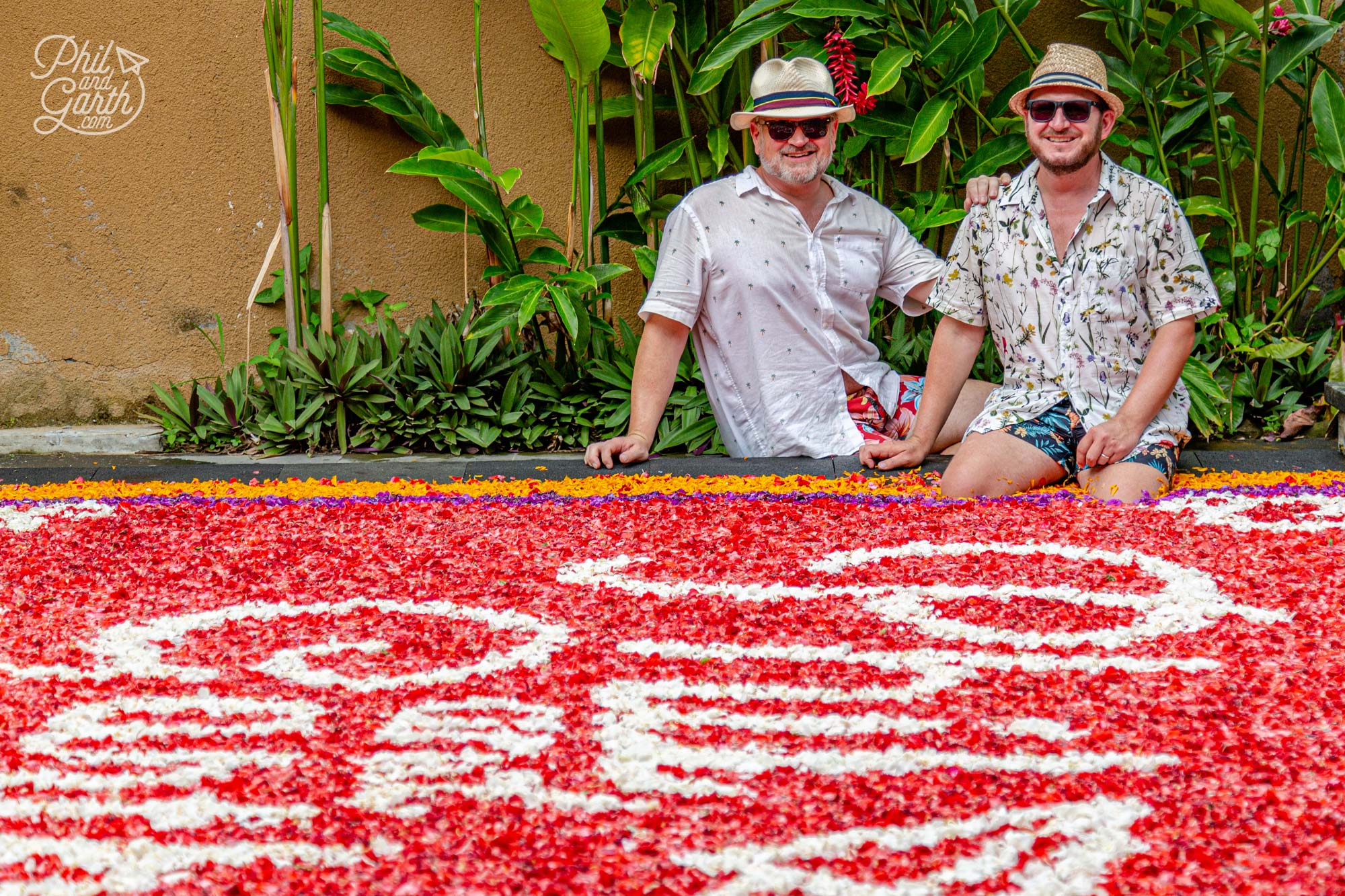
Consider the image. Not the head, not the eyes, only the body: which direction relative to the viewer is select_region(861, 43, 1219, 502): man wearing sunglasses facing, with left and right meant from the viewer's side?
facing the viewer

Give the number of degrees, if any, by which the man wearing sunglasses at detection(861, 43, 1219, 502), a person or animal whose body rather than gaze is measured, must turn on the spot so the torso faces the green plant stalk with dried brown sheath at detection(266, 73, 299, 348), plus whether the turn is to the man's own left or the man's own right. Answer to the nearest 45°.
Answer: approximately 90° to the man's own right

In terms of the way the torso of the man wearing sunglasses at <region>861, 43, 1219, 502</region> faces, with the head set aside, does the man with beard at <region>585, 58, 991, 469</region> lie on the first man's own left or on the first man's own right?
on the first man's own right

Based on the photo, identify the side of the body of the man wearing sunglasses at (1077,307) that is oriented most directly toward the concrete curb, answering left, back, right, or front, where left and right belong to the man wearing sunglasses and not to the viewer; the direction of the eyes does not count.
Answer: right

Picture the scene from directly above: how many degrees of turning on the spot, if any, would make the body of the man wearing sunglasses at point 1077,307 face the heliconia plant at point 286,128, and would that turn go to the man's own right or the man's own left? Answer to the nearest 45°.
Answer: approximately 90° to the man's own right

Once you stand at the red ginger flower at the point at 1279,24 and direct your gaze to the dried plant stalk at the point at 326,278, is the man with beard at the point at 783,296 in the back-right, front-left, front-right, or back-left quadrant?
front-left

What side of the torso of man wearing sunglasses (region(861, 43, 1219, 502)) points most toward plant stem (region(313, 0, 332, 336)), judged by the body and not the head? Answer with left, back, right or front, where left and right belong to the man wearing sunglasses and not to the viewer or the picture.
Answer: right
